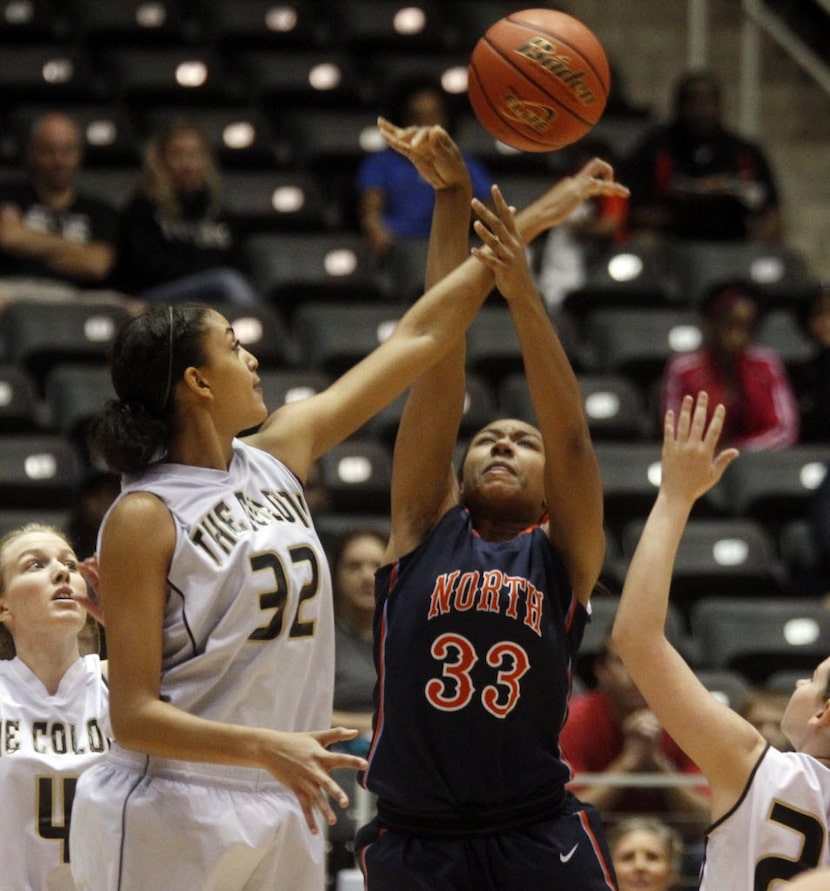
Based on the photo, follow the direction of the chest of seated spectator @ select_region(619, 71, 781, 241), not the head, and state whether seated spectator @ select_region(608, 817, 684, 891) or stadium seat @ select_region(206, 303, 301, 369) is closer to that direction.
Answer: the seated spectator

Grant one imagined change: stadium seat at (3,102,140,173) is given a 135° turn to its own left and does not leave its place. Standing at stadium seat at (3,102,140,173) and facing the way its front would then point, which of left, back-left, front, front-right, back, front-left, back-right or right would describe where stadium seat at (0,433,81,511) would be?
back-right

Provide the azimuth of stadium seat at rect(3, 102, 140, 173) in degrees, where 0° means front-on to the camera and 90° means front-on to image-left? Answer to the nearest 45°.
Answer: approximately 0°

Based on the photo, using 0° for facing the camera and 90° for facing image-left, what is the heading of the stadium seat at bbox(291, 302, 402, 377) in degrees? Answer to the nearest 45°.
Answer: approximately 0°

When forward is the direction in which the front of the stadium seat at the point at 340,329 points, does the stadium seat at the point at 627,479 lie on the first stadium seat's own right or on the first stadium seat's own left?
on the first stadium seat's own left

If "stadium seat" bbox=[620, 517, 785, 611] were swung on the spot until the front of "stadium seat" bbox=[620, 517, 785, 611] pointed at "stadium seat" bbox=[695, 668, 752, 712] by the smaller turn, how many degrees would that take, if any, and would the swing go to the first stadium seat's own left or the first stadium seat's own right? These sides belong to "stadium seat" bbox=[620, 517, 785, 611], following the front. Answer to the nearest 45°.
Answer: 0° — it already faces it

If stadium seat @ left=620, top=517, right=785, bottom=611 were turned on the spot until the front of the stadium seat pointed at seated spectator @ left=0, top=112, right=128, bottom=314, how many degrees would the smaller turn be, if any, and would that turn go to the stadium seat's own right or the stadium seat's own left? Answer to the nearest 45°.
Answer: approximately 90° to the stadium seat's own right

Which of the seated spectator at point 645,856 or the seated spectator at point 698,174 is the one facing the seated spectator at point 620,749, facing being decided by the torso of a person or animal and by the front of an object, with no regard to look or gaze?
the seated spectator at point 698,174

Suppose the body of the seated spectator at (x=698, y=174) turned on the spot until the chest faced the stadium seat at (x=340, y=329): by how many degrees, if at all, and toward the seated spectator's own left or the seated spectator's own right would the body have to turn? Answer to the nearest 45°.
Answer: approximately 45° to the seated spectator's own right
